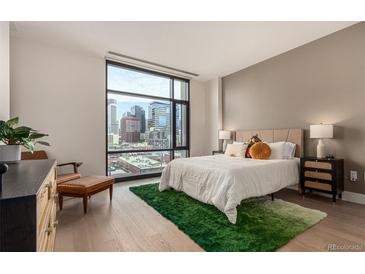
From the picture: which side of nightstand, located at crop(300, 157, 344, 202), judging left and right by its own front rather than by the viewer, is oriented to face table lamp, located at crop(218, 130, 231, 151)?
right

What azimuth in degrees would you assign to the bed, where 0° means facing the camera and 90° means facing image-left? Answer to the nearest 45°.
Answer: approximately 45°

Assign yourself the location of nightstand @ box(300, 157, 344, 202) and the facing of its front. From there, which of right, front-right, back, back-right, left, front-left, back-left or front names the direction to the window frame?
front-right

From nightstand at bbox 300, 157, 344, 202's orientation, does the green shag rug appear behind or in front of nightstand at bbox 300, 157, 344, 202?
in front

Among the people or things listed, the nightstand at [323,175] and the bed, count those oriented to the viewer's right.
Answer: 0

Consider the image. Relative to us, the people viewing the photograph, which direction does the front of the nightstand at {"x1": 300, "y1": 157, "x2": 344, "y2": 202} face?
facing the viewer and to the left of the viewer

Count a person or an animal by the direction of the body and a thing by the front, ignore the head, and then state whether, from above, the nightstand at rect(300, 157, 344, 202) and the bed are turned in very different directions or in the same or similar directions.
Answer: same or similar directions

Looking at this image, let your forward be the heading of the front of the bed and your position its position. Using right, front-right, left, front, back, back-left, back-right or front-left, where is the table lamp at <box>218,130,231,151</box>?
back-right

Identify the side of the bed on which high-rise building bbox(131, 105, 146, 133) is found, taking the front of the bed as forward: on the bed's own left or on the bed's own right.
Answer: on the bed's own right

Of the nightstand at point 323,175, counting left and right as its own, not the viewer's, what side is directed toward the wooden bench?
front

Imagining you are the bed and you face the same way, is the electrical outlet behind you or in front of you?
behind

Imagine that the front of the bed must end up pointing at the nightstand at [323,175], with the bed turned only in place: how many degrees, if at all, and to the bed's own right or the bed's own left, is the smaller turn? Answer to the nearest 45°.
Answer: approximately 180°

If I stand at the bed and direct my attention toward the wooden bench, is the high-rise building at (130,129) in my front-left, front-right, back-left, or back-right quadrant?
front-right
